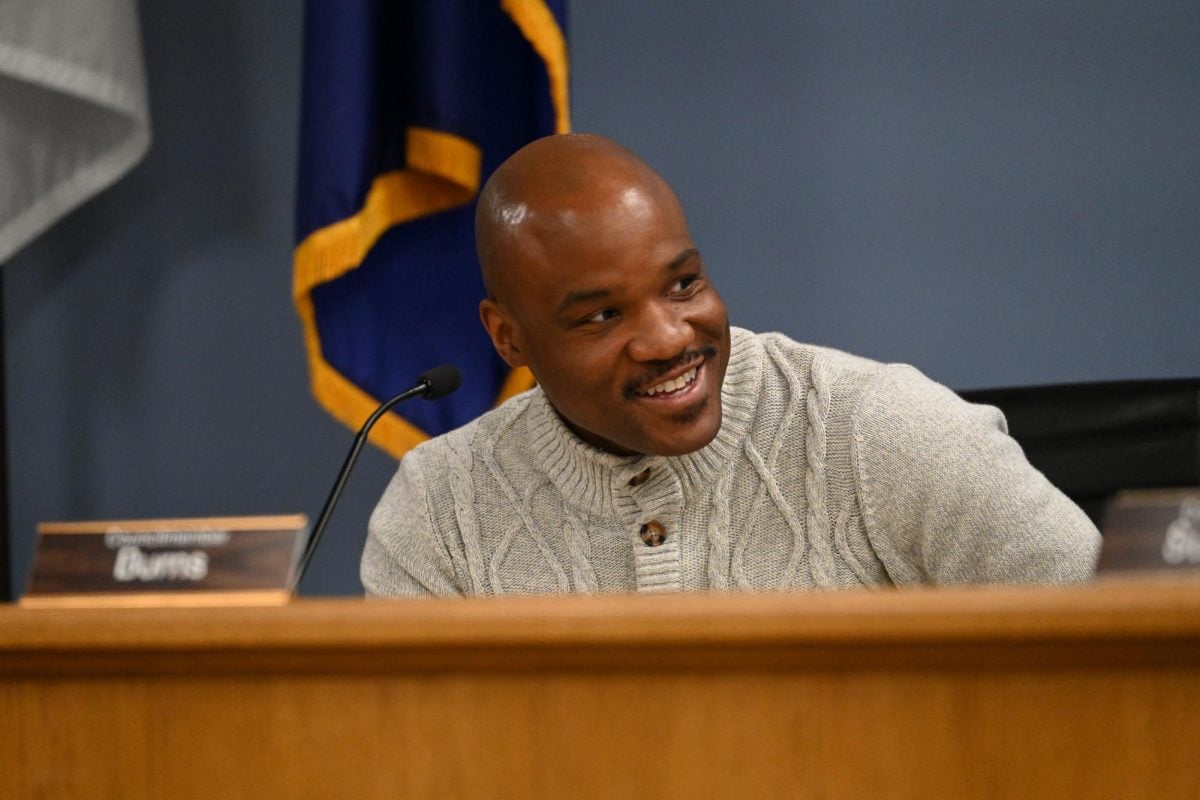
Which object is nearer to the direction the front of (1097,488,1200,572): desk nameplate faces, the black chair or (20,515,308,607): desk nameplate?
the desk nameplate

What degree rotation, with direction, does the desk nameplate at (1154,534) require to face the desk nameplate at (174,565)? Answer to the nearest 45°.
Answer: approximately 90° to its right

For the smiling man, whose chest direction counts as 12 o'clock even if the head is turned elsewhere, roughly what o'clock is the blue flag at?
The blue flag is roughly at 5 o'clock from the smiling man.

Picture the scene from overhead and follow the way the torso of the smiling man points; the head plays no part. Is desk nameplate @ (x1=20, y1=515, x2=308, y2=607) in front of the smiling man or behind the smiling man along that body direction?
in front

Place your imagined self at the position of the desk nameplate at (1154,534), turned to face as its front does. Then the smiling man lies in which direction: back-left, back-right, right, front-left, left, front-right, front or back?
back-right

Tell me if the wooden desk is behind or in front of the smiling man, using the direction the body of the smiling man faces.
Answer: in front

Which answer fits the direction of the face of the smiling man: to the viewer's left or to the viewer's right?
to the viewer's right

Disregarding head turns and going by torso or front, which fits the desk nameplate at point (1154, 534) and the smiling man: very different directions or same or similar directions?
same or similar directions

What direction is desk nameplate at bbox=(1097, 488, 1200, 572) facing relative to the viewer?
toward the camera

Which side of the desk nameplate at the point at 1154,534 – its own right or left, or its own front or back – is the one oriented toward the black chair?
back
